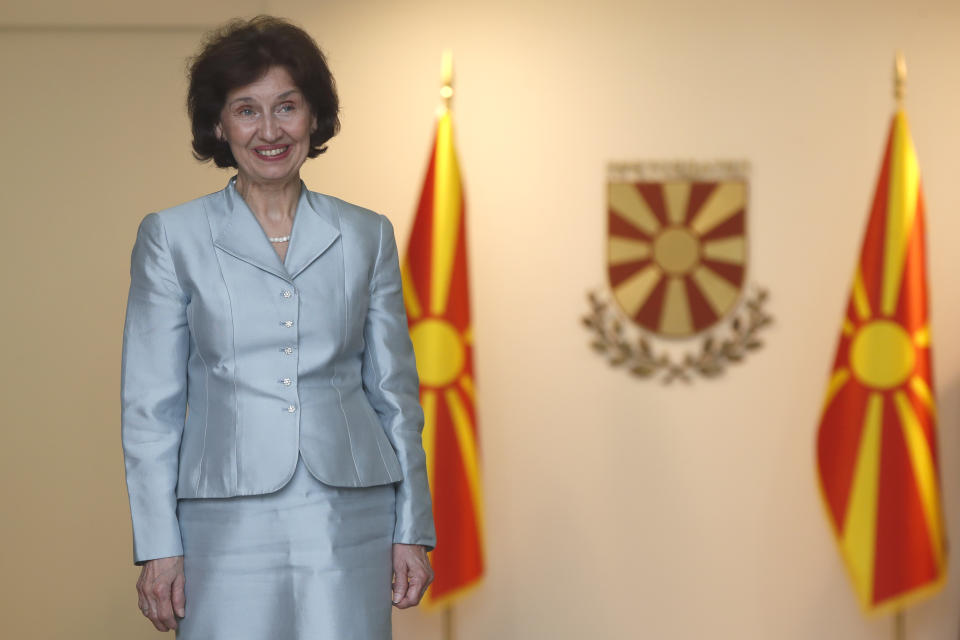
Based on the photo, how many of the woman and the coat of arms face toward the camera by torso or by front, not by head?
2

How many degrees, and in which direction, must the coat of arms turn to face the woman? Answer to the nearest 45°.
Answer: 0° — it already faces them

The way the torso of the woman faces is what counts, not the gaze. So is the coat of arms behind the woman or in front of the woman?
behind

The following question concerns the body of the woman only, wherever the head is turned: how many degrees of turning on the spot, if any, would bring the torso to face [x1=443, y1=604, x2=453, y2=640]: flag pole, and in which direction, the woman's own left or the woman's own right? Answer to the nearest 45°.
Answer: approximately 180°

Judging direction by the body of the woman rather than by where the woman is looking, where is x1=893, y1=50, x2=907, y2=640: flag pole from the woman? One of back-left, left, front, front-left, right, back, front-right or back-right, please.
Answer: back-left

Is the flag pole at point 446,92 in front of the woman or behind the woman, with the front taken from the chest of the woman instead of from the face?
behind

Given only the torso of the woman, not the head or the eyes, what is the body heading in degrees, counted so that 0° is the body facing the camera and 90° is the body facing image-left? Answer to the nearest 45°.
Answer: approximately 0°

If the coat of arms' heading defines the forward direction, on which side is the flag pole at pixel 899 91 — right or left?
on its left

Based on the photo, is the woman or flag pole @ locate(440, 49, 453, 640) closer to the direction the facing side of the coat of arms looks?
the woman

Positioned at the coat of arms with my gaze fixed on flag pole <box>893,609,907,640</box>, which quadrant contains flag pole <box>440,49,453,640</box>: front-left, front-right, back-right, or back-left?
back-right
